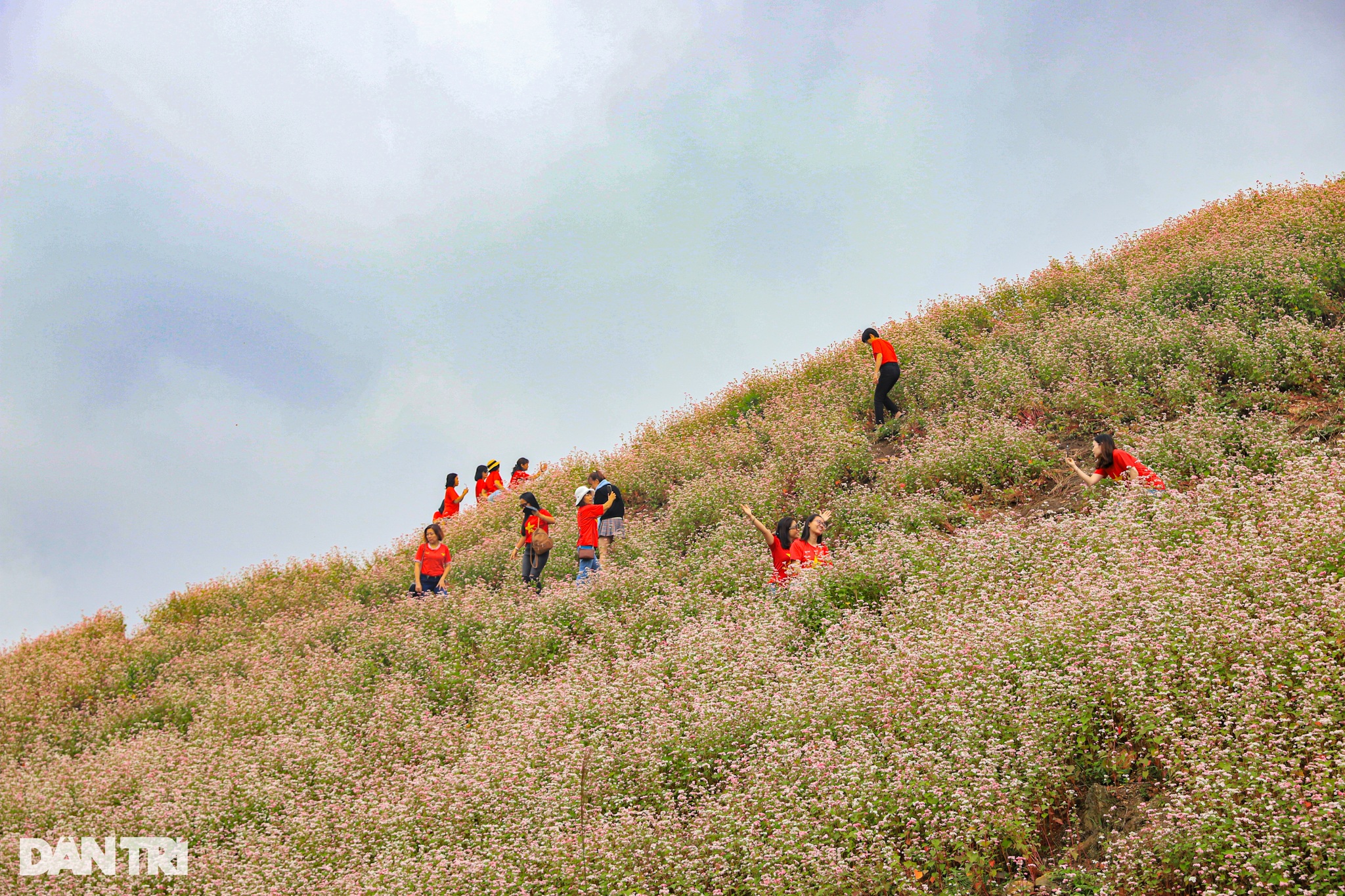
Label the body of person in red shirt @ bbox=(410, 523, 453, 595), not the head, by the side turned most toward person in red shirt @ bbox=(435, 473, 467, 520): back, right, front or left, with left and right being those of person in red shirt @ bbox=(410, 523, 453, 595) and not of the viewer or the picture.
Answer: back

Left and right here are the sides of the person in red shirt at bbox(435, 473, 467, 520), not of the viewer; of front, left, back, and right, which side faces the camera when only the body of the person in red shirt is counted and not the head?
right

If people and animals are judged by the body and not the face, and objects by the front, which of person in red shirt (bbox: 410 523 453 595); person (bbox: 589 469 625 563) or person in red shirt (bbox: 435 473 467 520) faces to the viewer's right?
person in red shirt (bbox: 435 473 467 520)

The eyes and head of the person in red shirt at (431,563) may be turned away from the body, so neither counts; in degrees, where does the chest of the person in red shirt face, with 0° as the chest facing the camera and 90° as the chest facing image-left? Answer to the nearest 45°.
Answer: approximately 0°

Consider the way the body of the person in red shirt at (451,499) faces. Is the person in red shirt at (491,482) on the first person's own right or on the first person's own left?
on the first person's own left
